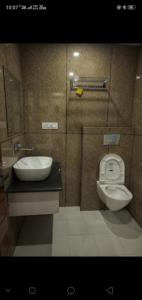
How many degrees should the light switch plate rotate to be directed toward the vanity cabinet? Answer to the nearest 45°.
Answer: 0° — it already faces it

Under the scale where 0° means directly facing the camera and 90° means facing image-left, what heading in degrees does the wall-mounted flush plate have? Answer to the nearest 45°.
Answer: approximately 0°
